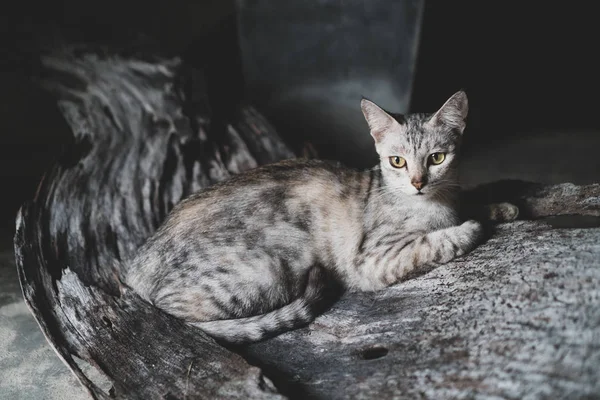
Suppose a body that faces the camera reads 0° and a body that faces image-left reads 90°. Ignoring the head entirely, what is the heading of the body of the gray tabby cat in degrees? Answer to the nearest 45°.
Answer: approximately 270°
